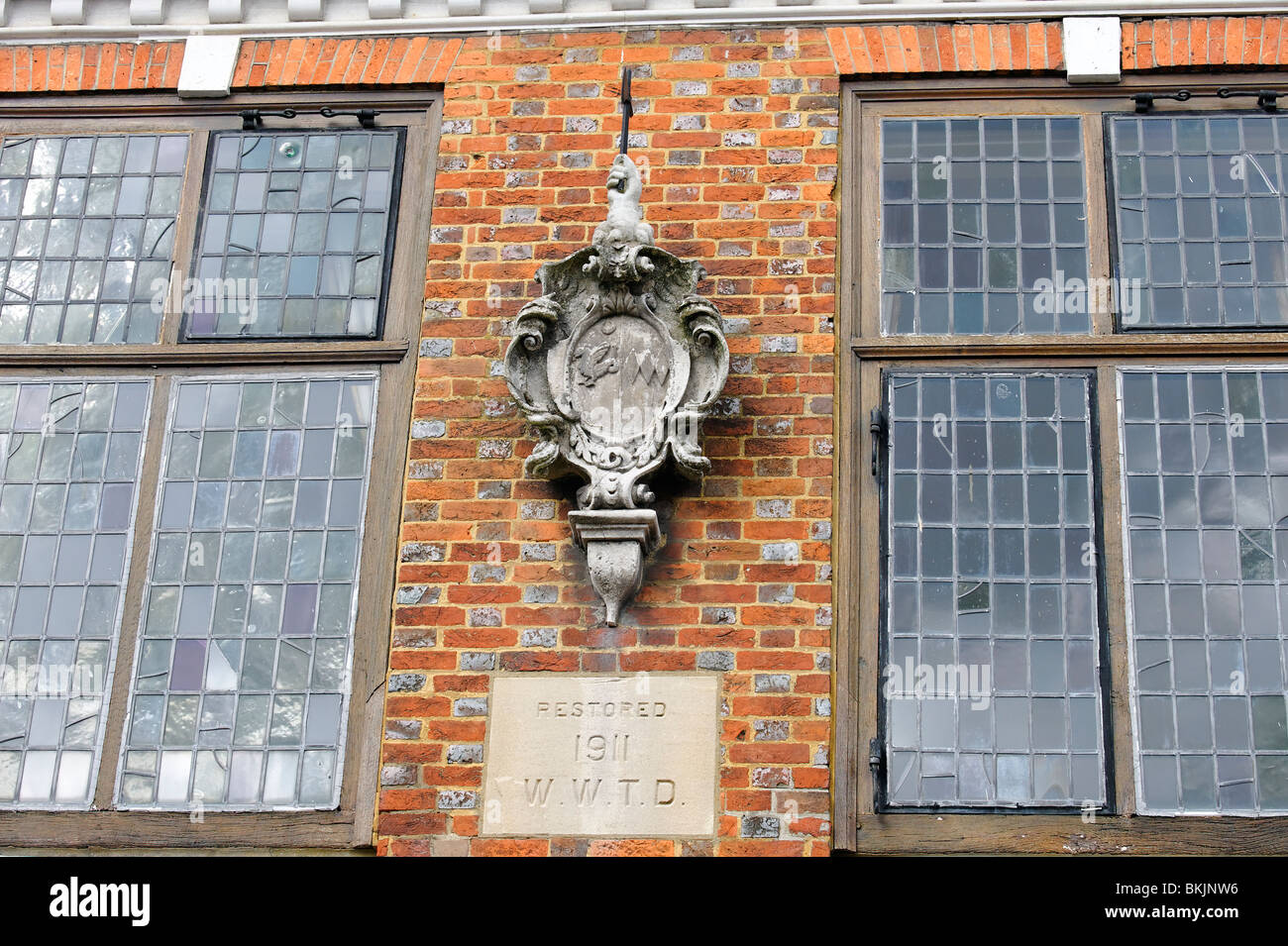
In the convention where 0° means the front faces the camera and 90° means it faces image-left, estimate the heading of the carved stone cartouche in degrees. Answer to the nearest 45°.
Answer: approximately 0°

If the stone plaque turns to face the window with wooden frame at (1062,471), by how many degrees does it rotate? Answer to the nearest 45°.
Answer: approximately 90° to its left

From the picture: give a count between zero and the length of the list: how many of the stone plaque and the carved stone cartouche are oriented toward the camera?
2

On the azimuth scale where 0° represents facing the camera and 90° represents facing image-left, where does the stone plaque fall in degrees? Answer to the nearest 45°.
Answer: approximately 0°

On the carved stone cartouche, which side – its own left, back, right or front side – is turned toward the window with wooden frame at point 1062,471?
left
